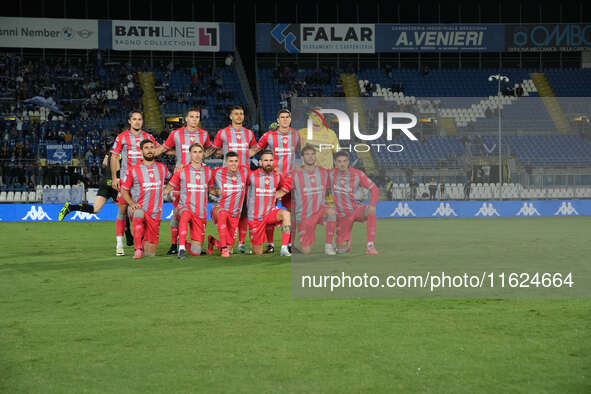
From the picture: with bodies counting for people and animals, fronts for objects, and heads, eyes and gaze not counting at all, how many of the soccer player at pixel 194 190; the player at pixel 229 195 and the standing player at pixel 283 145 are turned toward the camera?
3

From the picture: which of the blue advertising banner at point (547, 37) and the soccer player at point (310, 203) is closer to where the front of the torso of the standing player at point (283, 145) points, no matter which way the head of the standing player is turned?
the soccer player

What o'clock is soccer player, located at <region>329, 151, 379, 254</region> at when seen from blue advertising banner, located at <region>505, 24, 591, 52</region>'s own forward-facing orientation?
The soccer player is roughly at 12 o'clock from the blue advertising banner.

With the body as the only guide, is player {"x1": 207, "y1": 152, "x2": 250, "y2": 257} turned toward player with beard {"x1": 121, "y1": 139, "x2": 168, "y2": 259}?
no

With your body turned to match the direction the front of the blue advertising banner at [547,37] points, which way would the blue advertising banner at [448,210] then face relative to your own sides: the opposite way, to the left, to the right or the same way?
the same way

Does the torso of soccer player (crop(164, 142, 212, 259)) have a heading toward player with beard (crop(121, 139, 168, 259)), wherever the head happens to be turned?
no

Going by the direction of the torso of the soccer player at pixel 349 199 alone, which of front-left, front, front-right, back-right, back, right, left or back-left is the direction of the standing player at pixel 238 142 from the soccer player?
back-right

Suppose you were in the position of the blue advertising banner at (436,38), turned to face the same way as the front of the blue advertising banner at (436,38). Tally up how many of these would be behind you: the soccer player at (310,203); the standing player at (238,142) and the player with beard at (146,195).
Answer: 0

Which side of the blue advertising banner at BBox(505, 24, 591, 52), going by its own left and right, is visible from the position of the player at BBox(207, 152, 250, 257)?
front

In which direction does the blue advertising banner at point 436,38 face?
toward the camera

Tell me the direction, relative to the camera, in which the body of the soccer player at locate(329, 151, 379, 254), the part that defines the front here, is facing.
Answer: toward the camera

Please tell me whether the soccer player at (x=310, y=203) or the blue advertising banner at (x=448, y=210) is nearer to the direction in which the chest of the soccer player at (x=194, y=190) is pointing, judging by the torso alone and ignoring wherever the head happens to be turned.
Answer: the soccer player

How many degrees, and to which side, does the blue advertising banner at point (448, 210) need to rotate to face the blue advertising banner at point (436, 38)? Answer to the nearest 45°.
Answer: approximately 180°

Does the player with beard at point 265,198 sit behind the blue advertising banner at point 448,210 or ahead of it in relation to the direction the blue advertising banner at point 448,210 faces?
ahead

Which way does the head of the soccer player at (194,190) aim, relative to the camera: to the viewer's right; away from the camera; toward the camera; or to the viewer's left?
toward the camera

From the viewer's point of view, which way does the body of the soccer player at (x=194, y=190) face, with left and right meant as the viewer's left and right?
facing the viewer

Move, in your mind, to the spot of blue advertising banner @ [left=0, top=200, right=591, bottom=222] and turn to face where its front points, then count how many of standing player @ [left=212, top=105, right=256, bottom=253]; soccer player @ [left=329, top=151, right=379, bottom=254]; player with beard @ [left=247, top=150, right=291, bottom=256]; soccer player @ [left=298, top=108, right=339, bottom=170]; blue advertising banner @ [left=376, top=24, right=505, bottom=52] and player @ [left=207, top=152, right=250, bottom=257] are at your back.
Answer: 1

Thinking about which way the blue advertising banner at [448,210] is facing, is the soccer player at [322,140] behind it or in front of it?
in front

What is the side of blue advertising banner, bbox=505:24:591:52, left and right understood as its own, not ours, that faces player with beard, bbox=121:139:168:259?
front

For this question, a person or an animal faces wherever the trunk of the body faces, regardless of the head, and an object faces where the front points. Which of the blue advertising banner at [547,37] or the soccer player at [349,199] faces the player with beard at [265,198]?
the blue advertising banner
